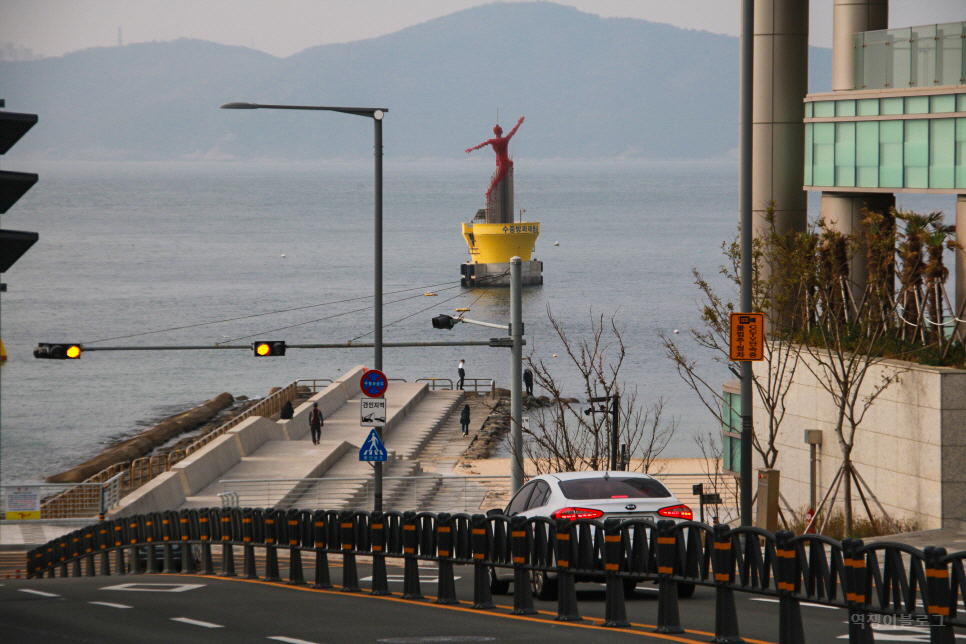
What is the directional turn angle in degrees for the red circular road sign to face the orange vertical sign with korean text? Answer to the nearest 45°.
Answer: approximately 45° to its left

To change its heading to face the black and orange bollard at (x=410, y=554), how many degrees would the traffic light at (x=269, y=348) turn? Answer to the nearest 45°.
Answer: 0° — it already faces it

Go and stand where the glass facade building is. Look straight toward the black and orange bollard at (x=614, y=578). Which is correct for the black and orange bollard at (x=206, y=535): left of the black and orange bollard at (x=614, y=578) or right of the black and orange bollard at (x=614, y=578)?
right

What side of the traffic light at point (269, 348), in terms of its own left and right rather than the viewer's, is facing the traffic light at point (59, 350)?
right

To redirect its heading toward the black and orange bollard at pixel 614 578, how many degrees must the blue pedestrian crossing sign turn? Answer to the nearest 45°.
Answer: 0° — it already faces it

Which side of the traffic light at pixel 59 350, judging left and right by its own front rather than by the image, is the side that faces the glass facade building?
left
